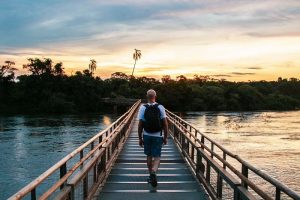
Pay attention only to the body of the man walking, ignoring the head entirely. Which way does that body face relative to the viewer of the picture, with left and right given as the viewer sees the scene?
facing away from the viewer
